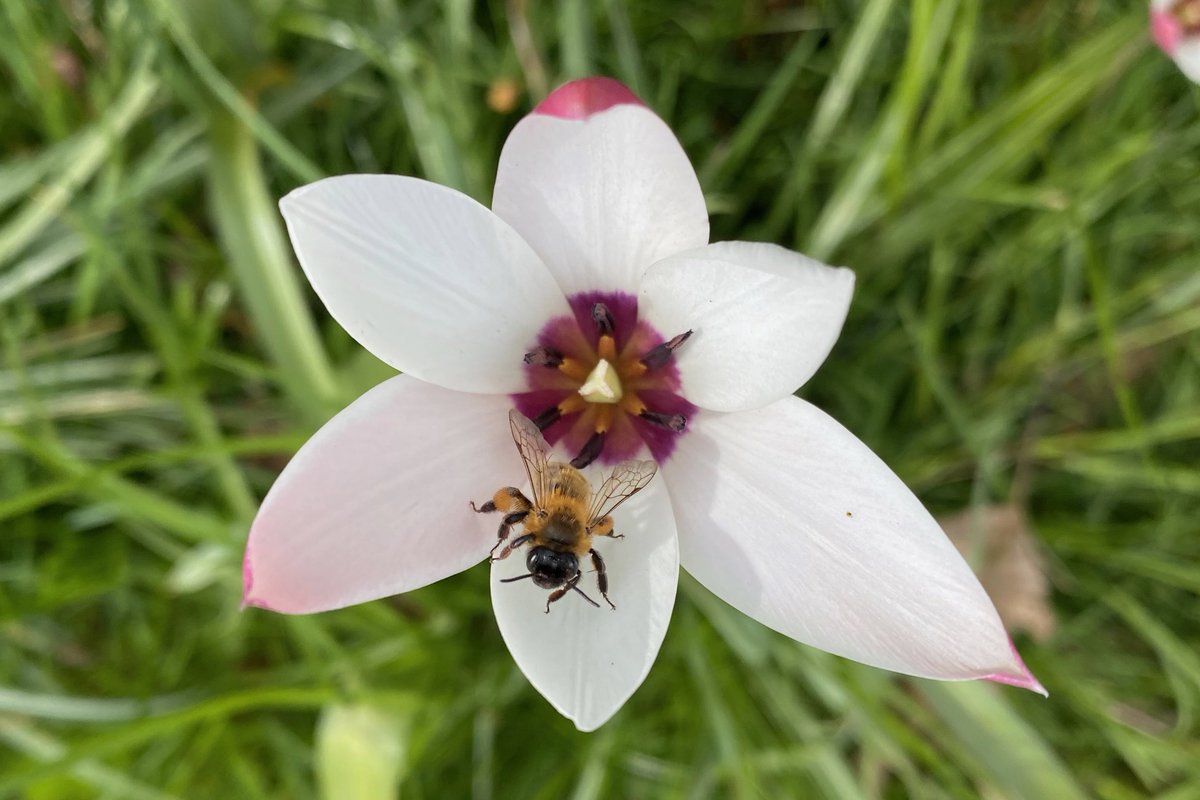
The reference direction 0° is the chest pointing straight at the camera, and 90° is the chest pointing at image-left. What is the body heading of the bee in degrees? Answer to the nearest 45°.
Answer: approximately 0°

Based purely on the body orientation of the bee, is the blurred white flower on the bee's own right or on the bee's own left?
on the bee's own left
